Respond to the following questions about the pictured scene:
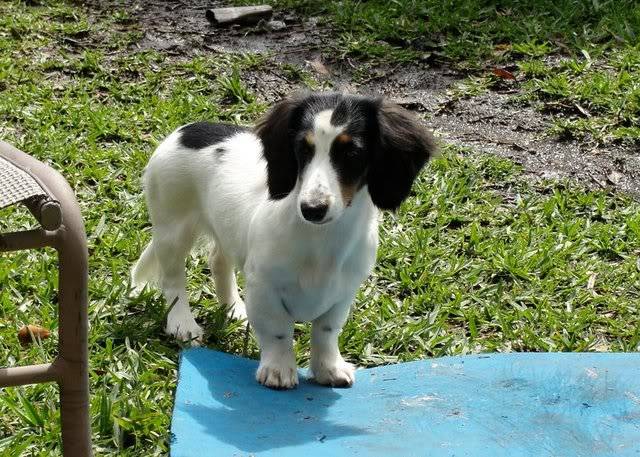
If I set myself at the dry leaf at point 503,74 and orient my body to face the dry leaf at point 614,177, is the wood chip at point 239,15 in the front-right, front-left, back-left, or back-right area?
back-right

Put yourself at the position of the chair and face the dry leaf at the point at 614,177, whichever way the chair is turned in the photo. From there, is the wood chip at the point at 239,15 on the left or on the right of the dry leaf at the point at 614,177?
left

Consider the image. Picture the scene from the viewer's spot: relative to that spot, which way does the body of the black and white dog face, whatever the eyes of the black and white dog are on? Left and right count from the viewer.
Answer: facing the viewer and to the right of the viewer

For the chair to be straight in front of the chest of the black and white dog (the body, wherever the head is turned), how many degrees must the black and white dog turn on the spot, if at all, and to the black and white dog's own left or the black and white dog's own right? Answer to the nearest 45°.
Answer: approximately 90° to the black and white dog's own right

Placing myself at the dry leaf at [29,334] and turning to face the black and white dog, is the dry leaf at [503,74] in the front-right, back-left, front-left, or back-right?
front-left

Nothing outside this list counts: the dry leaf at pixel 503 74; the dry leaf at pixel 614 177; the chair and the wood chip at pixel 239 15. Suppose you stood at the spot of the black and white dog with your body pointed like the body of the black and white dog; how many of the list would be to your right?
1

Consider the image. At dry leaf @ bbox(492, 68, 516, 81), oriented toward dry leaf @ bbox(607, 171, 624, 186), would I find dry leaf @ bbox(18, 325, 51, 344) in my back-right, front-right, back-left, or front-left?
front-right

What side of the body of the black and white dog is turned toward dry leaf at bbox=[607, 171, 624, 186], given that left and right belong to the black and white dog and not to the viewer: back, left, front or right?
left
